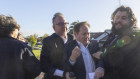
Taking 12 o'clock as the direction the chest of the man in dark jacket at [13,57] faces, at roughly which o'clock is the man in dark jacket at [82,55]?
the man in dark jacket at [82,55] is roughly at 2 o'clock from the man in dark jacket at [13,57].

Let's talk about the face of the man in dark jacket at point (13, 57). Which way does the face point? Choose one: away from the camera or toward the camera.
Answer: away from the camera

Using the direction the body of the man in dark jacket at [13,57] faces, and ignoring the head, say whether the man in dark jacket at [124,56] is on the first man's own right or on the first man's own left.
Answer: on the first man's own right

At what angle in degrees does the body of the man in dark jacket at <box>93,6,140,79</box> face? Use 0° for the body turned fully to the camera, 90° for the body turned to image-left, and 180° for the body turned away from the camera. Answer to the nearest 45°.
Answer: approximately 45°

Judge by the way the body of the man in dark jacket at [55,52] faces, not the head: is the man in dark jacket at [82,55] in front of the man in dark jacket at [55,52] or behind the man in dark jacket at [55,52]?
in front

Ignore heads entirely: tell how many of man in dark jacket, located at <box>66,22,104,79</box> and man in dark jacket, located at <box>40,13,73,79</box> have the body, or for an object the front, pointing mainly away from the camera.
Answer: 0

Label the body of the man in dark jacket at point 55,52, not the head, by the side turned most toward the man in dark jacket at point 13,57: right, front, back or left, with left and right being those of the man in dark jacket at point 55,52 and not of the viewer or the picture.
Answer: right

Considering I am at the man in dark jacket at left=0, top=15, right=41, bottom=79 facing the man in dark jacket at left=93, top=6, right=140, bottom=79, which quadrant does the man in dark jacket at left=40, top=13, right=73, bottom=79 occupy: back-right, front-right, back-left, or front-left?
front-left

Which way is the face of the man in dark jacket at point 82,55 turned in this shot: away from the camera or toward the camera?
toward the camera

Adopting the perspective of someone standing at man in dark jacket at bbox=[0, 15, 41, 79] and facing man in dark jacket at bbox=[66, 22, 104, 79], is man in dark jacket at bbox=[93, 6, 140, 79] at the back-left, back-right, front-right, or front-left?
front-right

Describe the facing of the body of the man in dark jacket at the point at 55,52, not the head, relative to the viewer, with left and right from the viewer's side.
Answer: facing the viewer and to the right of the viewer

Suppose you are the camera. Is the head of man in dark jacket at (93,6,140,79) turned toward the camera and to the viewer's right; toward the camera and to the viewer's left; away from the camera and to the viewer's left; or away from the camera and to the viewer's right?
toward the camera and to the viewer's left

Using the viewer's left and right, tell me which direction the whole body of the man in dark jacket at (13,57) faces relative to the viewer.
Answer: facing away from the viewer and to the right of the viewer

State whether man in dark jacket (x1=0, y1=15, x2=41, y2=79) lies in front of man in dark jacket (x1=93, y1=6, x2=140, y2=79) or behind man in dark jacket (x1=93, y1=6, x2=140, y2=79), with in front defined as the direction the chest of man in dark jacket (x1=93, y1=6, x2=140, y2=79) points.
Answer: in front

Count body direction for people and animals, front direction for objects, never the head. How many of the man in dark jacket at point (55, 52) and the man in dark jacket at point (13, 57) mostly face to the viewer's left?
0
